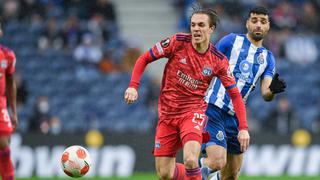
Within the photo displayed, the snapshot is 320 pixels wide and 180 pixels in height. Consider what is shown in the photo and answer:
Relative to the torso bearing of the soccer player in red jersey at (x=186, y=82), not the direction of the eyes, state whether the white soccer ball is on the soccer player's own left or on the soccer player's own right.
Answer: on the soccer player's own right

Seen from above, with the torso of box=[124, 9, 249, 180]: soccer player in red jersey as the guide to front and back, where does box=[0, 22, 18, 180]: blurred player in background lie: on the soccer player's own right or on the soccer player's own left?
on the soccer player's own right

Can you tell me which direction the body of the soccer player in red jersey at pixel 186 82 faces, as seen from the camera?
toward the camera
